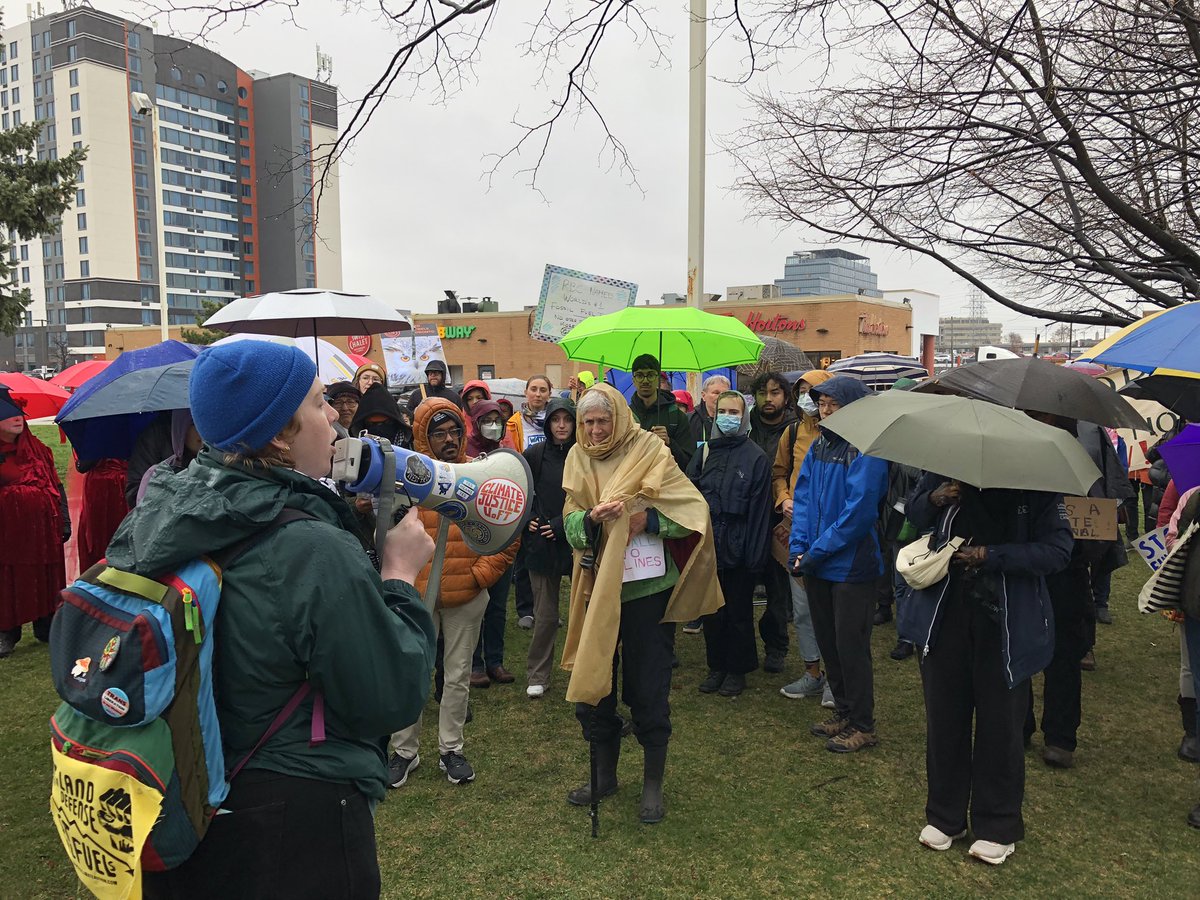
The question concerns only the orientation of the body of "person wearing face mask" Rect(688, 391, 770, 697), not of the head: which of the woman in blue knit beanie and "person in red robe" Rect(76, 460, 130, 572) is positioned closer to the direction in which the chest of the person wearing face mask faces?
the woman in blue knit beanie

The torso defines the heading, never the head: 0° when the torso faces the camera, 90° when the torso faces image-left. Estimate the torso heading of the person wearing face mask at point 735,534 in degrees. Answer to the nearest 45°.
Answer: approximately 0°

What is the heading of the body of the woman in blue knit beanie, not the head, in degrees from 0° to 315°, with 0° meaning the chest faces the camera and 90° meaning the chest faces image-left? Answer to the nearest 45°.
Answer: approximately 270°

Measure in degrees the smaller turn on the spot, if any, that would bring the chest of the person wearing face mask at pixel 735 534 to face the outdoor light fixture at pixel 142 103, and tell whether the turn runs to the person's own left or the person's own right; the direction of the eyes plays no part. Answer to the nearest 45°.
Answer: approximately 135° to the person's own right

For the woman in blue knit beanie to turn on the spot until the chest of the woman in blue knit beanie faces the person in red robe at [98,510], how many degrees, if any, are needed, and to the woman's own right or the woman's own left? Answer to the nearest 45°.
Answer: approximately 90° to the woman's own left

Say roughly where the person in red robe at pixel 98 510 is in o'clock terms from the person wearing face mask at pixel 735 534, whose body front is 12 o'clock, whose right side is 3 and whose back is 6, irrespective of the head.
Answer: The person in red robe is roughly at 3 o'clock from the person wearing face mask.

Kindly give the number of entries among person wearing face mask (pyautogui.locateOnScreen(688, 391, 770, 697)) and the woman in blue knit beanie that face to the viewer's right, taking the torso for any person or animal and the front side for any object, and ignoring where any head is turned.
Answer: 1

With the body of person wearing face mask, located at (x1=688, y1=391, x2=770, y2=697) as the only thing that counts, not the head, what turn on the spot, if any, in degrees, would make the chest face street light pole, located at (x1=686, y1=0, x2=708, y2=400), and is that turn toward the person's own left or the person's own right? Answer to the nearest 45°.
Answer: approximately 180°
